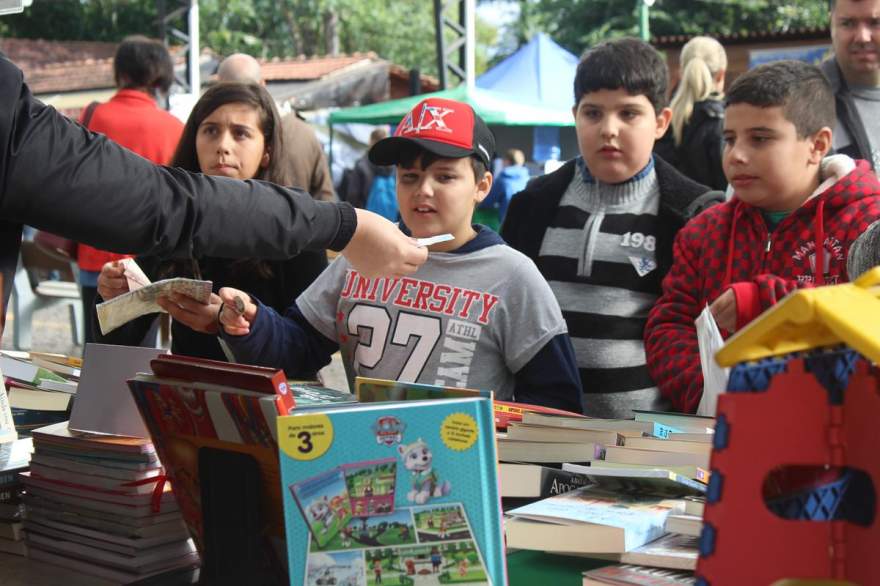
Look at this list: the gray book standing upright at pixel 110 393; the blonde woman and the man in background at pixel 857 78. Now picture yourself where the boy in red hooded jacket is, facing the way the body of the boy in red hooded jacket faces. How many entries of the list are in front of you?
1

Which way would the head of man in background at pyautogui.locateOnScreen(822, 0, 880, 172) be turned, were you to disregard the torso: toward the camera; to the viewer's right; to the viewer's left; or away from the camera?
toward the camera

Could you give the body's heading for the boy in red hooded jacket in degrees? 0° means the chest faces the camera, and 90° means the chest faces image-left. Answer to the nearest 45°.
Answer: approximately 45°

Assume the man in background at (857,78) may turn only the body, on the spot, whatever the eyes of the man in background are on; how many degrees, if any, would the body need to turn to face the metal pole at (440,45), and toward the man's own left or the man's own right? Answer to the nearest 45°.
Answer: approximately 135° to the man's own right

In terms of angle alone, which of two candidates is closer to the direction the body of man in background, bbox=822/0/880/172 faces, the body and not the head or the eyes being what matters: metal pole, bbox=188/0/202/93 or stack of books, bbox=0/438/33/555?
the stack of books

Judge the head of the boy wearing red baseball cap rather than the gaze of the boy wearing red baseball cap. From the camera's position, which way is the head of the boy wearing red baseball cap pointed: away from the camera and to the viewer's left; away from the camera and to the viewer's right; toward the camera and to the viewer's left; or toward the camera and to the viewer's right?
toward the camera and to the viewer's left

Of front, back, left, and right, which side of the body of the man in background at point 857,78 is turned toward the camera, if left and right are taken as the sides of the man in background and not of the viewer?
front

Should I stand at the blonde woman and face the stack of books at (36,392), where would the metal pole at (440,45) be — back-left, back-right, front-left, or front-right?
back-right

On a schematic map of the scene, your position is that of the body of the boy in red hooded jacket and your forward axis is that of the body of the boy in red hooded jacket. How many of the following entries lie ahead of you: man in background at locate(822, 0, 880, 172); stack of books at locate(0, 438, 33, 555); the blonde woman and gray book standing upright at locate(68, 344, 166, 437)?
2

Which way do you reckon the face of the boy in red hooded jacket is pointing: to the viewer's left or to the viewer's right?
to the viewer's left

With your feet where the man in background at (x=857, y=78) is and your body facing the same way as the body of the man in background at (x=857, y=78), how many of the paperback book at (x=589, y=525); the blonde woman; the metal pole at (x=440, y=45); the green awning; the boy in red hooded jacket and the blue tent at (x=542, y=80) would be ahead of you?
2

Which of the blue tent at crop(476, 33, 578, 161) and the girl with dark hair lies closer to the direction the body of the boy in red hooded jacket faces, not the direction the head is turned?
the girl with dark hair

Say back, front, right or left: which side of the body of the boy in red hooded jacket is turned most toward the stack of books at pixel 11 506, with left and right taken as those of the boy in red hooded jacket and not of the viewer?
front

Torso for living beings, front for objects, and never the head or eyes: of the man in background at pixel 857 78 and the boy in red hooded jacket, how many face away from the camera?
0

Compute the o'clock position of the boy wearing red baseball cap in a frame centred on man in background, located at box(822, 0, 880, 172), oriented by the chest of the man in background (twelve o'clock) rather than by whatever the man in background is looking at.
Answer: The boy wearing red baseball cap is roughly at 1 o'clock from the man in background.

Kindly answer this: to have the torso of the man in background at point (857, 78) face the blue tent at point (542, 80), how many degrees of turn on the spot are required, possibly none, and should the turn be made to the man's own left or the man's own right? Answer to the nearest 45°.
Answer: approximately 180°

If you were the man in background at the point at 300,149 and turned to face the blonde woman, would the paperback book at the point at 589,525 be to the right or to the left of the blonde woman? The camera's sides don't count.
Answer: right
